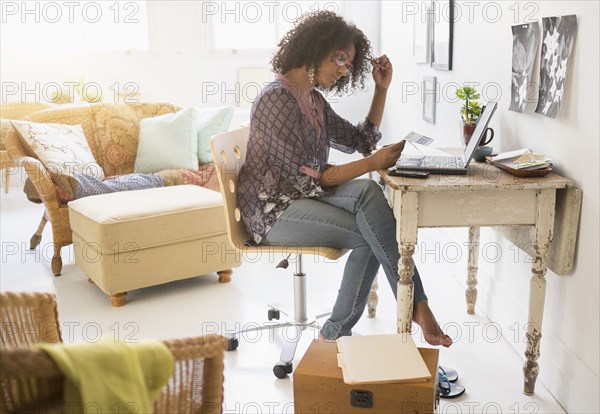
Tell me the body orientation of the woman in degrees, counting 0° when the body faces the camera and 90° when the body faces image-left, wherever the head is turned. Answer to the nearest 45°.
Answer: approximately 270°

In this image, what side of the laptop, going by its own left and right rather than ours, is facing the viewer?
left

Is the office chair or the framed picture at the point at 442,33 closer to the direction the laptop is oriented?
the office chair

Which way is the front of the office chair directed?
to the viewer's right

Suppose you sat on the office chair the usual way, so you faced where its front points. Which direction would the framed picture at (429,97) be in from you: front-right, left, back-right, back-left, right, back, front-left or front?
front-left

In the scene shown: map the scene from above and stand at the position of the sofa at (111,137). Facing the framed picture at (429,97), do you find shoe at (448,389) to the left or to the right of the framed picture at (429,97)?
right

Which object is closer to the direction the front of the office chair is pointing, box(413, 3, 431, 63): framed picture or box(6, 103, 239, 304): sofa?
the framed picture

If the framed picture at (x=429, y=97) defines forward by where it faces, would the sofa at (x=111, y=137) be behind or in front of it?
in front

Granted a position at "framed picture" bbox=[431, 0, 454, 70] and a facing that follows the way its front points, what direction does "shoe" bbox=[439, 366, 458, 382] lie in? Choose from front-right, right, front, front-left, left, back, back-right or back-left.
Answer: front-left

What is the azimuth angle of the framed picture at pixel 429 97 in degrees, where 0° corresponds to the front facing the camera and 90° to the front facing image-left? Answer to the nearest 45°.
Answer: approximately 45°

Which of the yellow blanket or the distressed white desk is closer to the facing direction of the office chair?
the distressed white desk

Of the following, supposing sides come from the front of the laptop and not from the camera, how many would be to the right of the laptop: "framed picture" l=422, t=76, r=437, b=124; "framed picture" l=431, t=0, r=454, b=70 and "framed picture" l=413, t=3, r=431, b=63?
3

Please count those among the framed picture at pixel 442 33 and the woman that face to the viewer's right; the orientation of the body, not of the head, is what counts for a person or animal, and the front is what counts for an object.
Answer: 1
